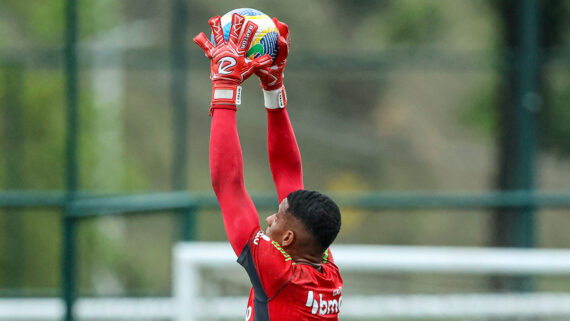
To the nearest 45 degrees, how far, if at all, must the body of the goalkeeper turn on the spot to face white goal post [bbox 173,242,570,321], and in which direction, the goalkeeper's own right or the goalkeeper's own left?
approximately 45° to the goalkeeper's own right

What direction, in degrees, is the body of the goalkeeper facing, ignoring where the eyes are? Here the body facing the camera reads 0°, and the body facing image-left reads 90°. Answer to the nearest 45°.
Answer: approximately 135°
